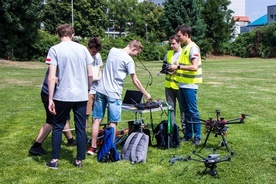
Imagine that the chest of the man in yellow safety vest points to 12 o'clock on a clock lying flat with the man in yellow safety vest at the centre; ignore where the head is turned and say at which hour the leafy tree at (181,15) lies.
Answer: The leafy tree is roughly at 3 o'clock from the man in yellow safety vest.

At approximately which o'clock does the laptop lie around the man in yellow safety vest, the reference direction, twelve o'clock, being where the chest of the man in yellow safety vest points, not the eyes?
The laptop is roughly at 12 o'clock from the man in yellow safety vest.

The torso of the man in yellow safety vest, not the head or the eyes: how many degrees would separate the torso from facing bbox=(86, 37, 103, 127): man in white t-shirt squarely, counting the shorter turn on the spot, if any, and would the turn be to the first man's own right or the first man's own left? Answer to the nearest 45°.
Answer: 0° — they already face them

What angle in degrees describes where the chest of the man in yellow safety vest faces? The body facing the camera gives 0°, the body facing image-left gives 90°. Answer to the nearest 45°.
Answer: approximately 90°

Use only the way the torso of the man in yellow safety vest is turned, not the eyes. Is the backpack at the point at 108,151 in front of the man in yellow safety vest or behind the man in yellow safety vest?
in front

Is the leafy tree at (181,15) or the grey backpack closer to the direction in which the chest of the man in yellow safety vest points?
the grey backpack

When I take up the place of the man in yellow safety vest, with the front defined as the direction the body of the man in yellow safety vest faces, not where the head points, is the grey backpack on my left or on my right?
on my left
